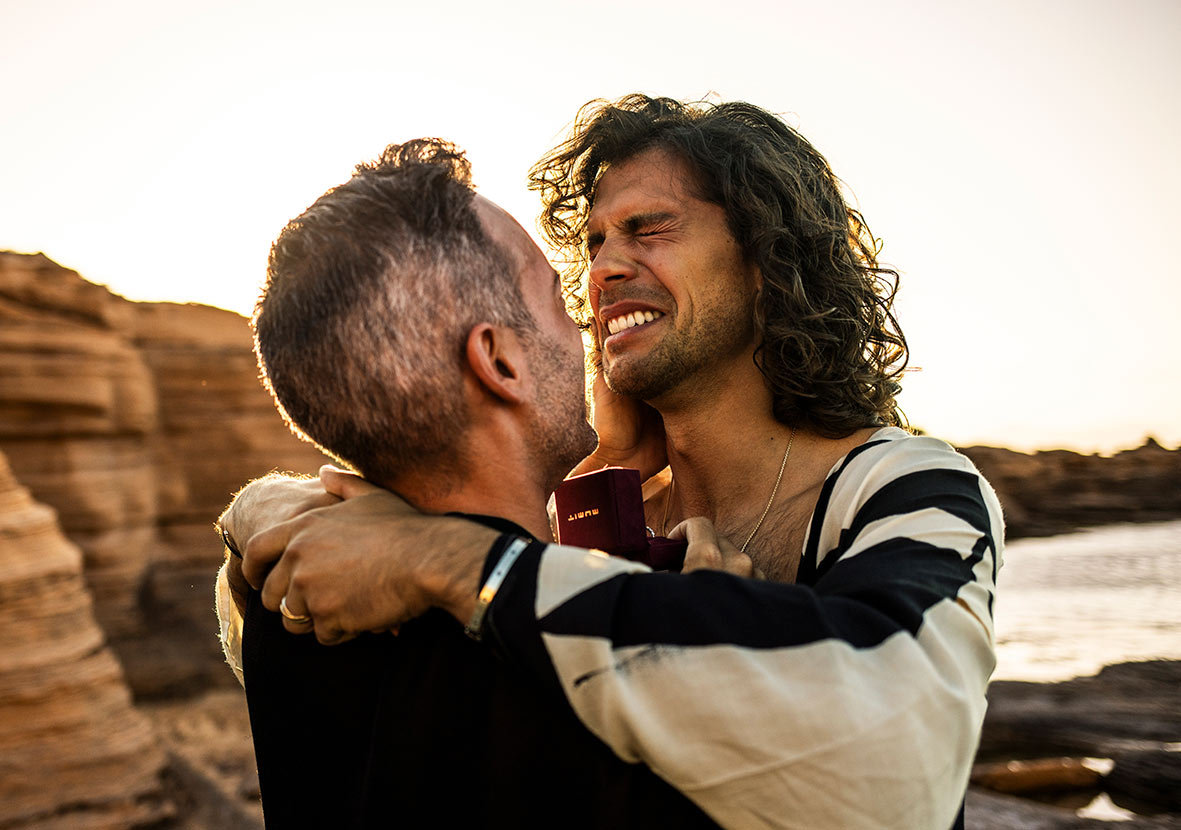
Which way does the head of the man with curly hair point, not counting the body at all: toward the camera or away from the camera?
toward the camera

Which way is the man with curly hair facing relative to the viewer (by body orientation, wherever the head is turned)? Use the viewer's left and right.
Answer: facing the viewer and to the left of the viewer
